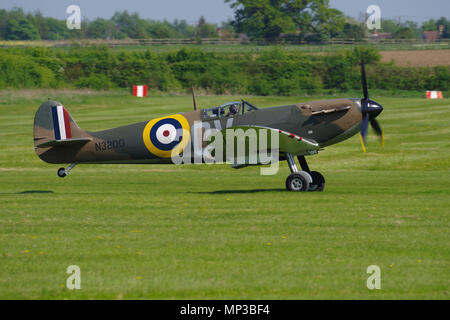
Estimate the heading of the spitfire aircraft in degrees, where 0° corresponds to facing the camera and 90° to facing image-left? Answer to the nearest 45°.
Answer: approximately 270°
